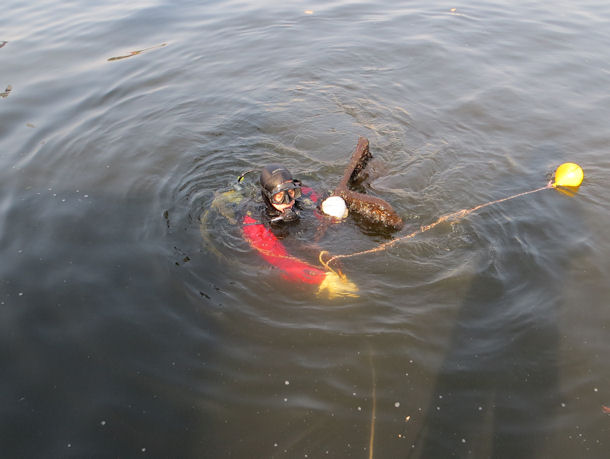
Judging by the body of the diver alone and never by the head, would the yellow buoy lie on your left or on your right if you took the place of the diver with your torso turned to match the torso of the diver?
on your left

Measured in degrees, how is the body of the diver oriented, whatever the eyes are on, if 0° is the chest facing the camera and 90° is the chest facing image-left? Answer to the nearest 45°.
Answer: approximately 315°
